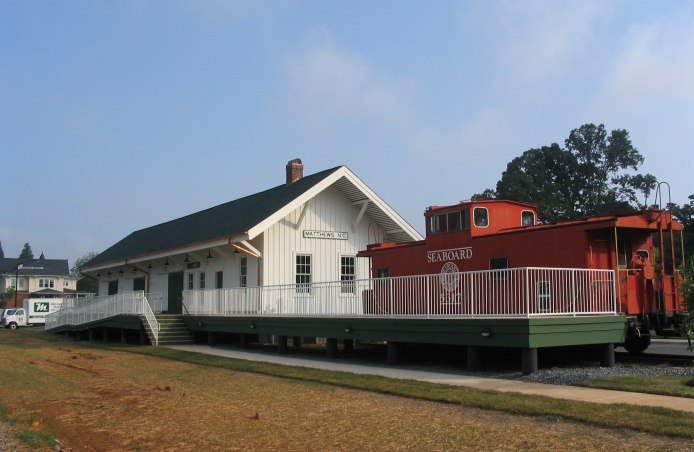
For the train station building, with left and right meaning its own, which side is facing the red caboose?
left

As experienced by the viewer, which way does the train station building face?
facing the viewer and to the left of the viewer

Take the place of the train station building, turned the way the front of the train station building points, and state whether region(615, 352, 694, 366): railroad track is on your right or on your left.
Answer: on your left

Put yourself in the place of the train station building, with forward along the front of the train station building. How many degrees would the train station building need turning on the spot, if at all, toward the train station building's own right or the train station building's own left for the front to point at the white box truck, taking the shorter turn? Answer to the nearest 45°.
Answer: approximately 90° to the train station building's own right
